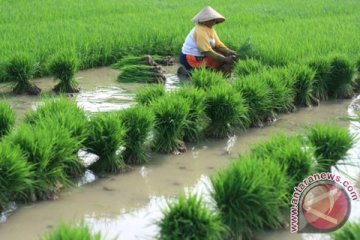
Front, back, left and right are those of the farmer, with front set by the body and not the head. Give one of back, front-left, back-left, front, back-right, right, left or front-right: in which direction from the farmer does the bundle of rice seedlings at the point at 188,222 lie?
right

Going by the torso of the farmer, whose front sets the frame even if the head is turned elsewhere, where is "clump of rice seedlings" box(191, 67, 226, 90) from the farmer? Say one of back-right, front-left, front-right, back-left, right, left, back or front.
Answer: right

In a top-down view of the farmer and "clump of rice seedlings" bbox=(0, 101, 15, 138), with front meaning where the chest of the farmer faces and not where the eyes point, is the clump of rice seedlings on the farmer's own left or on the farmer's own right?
on the farmer's own right

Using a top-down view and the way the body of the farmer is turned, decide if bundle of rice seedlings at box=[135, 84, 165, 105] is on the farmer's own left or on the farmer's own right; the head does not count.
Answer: on the farmer's own right

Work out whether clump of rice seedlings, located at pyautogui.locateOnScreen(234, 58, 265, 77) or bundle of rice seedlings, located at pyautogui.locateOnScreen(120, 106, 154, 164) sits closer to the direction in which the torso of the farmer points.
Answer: the clump of rice seedlings

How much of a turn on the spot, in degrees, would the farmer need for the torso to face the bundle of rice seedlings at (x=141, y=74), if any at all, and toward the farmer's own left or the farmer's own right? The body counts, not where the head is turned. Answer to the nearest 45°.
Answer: approximately 180°

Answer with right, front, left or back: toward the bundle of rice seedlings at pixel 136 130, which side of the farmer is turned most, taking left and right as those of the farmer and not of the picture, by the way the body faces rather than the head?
right

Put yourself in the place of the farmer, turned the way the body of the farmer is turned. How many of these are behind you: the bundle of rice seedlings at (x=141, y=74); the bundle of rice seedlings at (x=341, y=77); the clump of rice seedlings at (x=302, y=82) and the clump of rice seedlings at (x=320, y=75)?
1

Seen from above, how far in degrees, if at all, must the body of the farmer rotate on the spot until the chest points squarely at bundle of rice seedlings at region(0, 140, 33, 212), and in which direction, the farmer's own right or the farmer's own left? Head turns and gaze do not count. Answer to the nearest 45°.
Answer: approximately 90° to the farmer's own right

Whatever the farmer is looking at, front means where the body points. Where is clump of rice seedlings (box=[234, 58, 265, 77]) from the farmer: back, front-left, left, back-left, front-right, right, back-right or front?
front-right

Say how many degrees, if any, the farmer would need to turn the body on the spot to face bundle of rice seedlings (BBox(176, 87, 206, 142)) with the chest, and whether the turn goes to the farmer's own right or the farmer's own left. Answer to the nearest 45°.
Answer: approximately 90° to the farmer's own right

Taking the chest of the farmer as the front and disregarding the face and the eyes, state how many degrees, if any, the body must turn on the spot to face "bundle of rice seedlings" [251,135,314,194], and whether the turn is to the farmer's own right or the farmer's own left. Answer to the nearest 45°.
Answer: approximately 90° to the farmer's own right

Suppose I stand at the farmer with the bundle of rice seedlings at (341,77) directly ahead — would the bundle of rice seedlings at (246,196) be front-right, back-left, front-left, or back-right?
front-right

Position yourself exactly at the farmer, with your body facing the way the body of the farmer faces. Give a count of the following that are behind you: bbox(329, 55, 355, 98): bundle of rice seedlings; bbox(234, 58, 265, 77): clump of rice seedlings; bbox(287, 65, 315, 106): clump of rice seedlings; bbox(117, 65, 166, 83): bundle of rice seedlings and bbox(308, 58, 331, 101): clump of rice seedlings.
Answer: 1

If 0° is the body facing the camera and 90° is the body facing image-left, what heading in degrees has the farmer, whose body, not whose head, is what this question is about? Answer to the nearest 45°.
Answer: approximately 270°

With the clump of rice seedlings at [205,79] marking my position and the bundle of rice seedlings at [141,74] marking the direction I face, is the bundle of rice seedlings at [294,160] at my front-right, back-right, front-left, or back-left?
back-left

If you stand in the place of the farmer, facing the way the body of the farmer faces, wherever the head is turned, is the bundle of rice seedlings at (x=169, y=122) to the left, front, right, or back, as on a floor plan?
right

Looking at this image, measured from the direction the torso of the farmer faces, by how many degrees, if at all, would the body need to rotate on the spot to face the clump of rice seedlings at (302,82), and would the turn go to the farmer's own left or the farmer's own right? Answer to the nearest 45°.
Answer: approximately 45° to the farmer's own right
